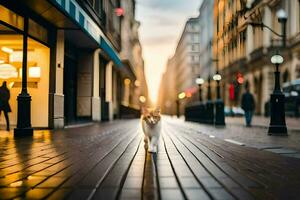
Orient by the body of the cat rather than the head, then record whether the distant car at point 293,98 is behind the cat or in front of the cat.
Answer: behind

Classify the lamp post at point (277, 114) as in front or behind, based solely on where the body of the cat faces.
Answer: behind

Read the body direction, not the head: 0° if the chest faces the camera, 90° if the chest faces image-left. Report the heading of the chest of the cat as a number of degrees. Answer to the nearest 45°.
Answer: approximately 0°

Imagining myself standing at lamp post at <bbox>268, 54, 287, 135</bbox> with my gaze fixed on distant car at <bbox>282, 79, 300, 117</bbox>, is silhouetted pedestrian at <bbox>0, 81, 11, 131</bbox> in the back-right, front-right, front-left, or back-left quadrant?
back-left

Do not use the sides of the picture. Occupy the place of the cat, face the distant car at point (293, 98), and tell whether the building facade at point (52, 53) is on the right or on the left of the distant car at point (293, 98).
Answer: left

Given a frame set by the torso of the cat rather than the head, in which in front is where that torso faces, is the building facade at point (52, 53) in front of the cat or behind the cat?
behind

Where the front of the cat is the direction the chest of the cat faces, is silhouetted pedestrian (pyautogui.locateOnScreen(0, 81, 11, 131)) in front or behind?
behind
